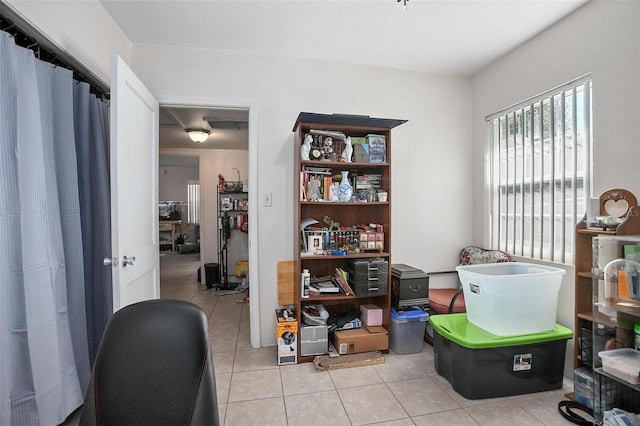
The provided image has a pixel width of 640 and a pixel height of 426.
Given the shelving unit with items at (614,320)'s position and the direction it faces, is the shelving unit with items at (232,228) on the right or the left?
on its right

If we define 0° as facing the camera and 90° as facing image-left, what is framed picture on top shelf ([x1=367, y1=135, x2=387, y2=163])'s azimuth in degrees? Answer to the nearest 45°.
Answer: approximately 0°

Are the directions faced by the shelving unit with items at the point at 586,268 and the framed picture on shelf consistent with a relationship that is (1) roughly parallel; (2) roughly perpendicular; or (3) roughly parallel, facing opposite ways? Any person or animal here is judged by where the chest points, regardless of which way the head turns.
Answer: roughly perpendicular

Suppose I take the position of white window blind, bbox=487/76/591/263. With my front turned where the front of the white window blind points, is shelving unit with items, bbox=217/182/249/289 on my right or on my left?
on my right

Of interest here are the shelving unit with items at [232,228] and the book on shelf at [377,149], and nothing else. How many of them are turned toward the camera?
2

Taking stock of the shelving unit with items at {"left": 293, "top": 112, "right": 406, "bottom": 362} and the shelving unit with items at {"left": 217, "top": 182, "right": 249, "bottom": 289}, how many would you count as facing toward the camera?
2

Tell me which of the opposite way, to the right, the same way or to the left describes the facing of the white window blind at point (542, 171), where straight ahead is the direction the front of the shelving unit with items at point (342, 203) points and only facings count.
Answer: to the right

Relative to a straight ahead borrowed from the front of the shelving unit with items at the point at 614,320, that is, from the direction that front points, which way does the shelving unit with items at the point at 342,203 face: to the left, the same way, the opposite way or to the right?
to the left

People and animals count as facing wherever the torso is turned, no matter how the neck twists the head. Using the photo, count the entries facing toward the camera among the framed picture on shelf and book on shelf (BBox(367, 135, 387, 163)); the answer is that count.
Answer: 2

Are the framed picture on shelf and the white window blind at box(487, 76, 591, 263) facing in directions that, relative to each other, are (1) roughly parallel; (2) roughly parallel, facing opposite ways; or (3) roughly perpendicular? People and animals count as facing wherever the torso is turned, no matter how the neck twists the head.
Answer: roughly perpendicular
